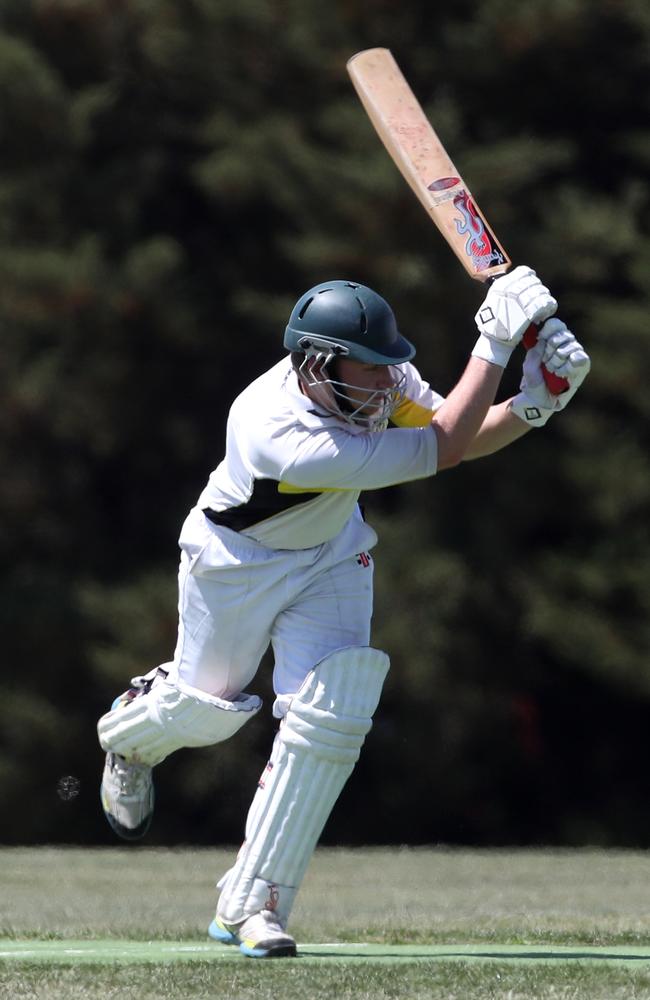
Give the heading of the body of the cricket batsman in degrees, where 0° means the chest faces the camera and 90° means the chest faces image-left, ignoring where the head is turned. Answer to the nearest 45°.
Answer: approximately 315°
